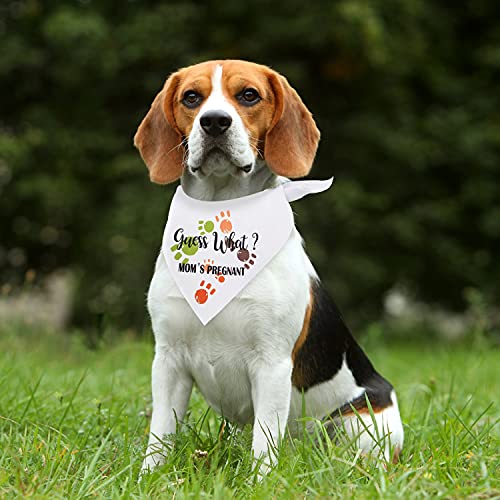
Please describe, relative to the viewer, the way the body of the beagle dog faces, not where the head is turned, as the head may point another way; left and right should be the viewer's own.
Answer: facing the viewer and to the left of the viewer
